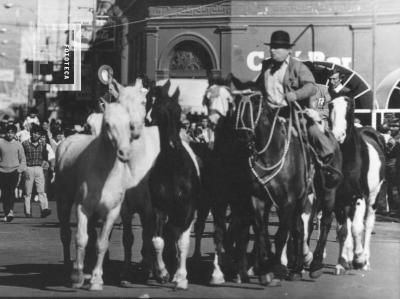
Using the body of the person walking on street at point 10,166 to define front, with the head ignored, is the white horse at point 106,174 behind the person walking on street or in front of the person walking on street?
in front

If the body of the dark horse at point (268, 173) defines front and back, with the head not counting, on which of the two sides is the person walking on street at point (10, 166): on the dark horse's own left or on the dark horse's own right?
on the dark horse's own right

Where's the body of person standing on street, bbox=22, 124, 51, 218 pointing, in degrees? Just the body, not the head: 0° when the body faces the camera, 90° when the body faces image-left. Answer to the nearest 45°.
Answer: approximately 0°

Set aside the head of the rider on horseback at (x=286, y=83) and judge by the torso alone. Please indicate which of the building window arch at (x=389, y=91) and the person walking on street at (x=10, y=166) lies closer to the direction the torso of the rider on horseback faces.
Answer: the person walking on street

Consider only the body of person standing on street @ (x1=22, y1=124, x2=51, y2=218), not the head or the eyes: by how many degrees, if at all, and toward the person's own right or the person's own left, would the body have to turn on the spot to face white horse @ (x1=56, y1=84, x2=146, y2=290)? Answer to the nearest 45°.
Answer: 0° — they already face it

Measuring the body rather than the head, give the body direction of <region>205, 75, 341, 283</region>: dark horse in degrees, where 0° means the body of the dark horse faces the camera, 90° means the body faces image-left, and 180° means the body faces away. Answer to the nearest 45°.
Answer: approximately 45°

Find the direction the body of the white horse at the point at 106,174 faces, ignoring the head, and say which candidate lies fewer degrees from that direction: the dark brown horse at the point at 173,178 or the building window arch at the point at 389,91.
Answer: the dark brown horse

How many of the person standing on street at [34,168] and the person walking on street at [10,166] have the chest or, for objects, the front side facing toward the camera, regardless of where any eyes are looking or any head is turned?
2
